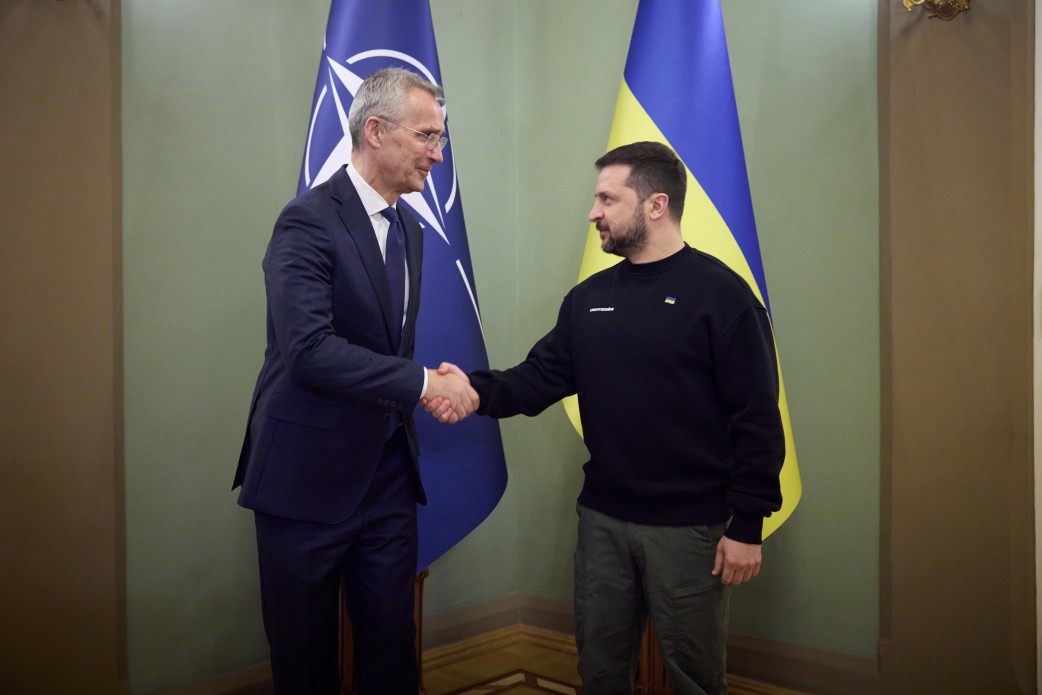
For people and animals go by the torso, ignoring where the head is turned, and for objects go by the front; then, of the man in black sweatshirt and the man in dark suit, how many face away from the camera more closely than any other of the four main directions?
0

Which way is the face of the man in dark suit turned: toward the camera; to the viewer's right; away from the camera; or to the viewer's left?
to the viewer's right

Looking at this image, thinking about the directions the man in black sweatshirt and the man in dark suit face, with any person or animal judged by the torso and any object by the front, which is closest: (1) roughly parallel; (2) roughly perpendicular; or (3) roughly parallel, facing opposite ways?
roughly perpendicular

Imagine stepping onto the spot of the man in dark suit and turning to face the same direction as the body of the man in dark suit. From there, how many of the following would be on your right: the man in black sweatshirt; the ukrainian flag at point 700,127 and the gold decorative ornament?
0

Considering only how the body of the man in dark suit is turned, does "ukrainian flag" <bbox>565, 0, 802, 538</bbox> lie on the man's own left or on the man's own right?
on the man's own left

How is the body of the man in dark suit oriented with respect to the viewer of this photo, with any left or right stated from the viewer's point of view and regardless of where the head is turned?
facing the viewer and to the right of the viewer

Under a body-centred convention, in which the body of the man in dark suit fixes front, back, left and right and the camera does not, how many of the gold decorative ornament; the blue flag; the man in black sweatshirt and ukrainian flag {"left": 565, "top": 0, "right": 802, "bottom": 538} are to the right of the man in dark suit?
0

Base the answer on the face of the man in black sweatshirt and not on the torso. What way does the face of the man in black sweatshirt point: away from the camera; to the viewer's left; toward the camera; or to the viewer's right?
to the viewer's left

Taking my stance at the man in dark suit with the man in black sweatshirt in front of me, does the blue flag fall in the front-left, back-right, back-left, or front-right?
front-left

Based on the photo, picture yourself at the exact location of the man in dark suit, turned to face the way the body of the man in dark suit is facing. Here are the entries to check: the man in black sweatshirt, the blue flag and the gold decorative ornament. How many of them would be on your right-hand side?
0

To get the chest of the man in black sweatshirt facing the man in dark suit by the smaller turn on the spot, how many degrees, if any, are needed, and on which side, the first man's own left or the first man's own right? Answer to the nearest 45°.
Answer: approximately 45° to the first man's own right

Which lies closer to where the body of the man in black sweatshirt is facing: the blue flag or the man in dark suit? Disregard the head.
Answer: the man in dark suit

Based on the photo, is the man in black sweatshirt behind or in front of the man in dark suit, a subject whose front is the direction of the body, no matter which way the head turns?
in front

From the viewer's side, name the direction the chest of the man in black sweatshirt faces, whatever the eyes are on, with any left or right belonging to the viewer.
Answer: facing the viewer and to the left of the viewer
